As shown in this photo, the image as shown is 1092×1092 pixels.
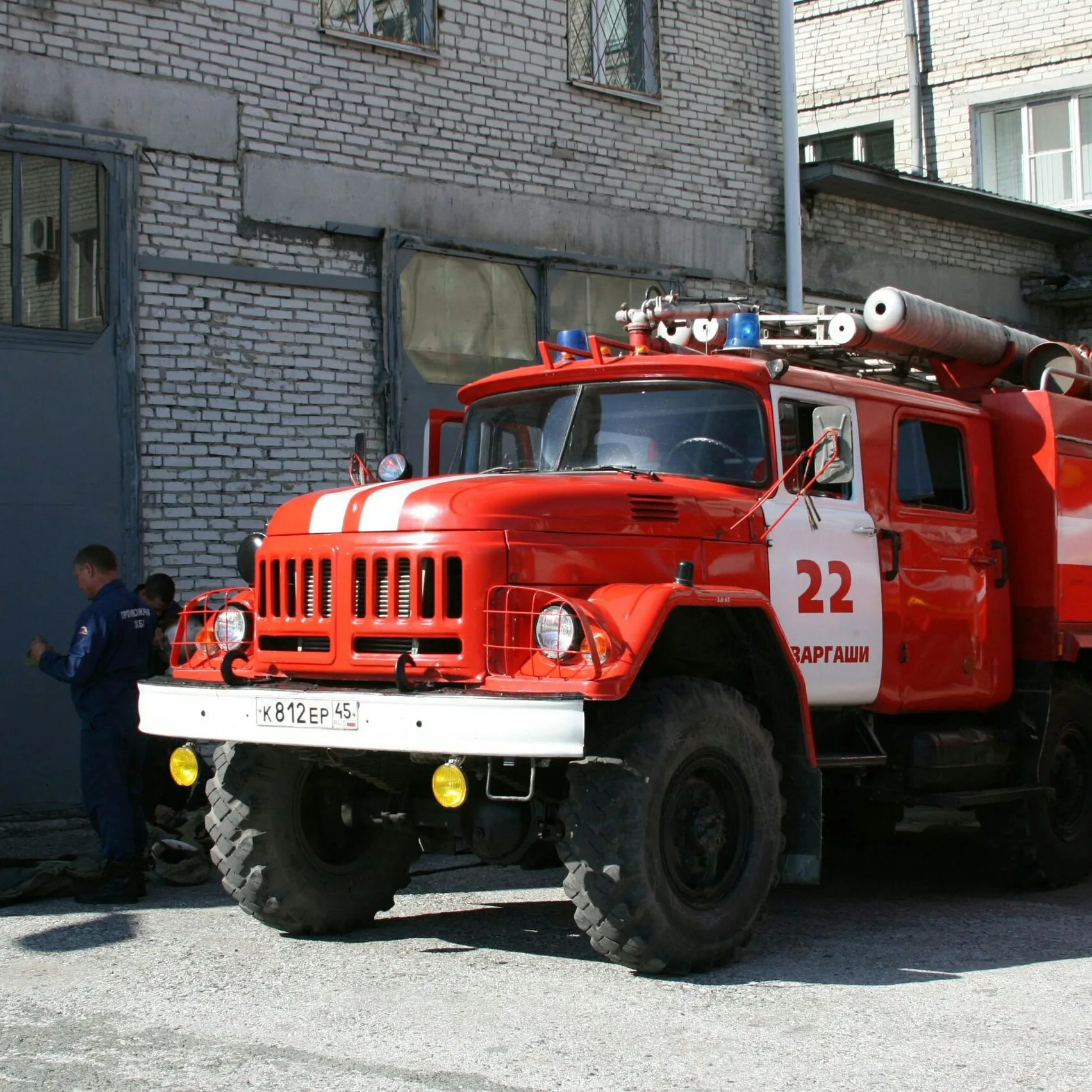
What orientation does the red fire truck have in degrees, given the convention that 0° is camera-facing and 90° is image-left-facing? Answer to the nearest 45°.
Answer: approximately 45°

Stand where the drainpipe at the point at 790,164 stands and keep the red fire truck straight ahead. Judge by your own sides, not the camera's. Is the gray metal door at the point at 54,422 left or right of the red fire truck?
right

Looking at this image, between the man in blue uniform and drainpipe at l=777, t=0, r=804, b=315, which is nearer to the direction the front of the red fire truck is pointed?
the man in blue uniform

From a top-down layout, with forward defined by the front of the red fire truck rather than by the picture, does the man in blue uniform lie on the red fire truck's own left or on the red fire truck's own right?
on the red fire truck's own right

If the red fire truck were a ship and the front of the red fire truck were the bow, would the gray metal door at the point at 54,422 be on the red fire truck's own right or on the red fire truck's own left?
on the red fire truck's own right

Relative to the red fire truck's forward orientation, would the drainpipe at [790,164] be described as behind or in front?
behind

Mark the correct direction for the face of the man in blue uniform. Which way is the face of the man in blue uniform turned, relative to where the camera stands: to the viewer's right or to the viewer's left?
to the viewer's left

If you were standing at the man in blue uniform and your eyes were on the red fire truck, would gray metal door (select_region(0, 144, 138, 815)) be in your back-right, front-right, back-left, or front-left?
back-left
